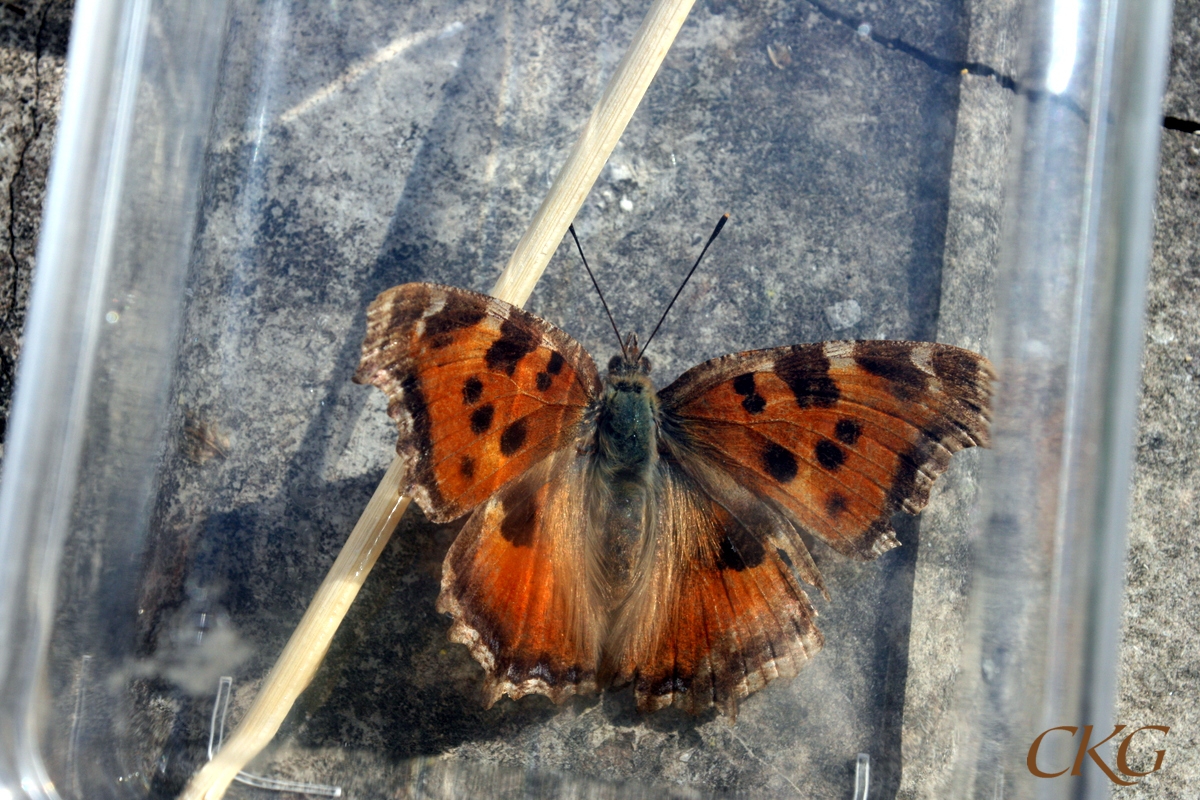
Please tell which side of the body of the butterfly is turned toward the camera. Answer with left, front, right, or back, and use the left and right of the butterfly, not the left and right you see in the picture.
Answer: back
